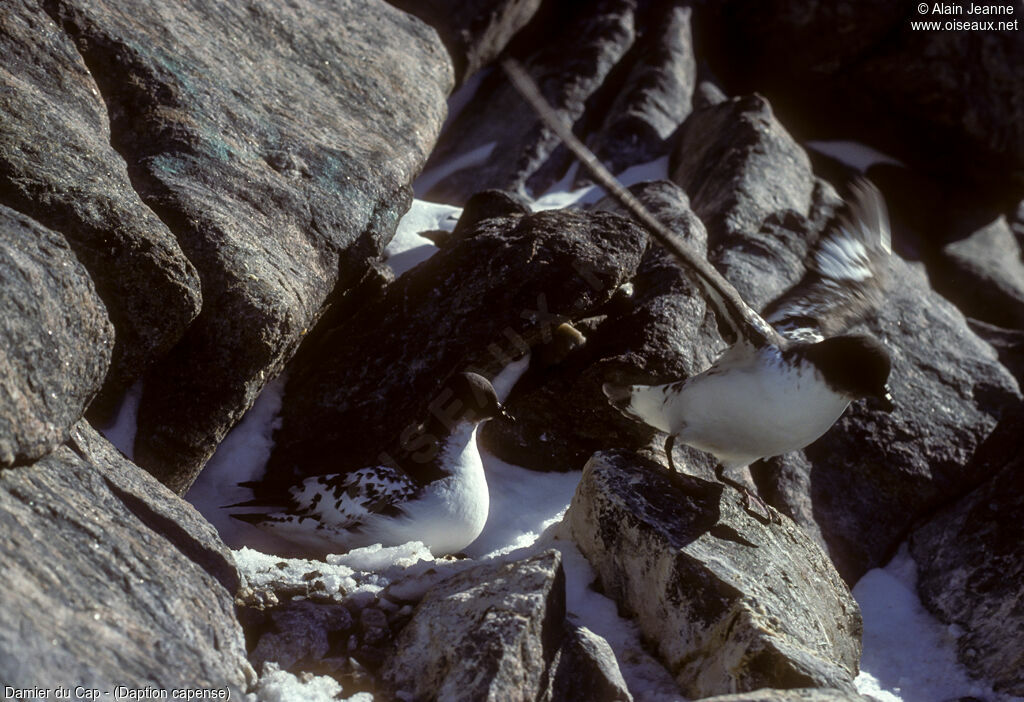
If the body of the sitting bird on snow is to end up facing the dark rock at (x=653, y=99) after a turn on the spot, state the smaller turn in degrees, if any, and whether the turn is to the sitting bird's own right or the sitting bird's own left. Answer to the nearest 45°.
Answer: approximately 90° to the sitting bird's own left

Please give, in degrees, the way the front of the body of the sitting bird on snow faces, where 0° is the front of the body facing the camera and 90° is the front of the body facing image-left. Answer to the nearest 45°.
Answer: approximately 270°

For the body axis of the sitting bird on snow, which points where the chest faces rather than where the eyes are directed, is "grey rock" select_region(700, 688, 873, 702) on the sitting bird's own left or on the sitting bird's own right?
on the sitting bird's own right

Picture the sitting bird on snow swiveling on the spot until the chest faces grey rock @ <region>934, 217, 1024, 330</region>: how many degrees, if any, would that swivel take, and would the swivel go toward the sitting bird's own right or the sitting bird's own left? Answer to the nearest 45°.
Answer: approximately 45° to the sitting bird's own left

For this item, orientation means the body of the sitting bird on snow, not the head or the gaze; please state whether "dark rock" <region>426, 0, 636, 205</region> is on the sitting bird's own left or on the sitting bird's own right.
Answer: on the sitting bird's own left

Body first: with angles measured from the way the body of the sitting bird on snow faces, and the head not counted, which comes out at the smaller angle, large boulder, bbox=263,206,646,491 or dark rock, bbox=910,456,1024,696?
the dark rock

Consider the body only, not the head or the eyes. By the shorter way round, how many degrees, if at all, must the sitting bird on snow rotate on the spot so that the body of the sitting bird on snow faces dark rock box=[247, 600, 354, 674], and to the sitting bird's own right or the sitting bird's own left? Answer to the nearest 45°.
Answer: approximately 90° to the sitting bird's own right

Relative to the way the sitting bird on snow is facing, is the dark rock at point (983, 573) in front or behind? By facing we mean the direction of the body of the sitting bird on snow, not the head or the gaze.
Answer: in front

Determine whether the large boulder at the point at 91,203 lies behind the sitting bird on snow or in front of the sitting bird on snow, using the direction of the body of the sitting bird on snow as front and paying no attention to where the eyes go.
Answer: behind
